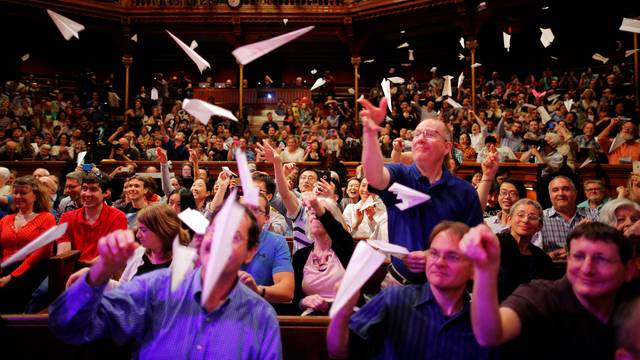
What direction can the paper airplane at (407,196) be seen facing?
to the viewer's right

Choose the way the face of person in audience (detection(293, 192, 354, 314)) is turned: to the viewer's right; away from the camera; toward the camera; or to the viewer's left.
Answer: toward the camera

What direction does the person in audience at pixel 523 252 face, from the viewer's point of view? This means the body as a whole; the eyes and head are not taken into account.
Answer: toward the camera

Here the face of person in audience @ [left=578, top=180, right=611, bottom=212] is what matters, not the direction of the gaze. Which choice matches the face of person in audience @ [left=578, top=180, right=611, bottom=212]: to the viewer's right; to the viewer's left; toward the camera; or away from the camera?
toward the camera

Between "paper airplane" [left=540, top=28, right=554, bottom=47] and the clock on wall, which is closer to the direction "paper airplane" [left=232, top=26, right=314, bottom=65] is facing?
the paper airplane

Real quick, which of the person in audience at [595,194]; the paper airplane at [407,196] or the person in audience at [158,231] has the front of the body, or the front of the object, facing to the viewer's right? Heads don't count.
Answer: the paper airplane

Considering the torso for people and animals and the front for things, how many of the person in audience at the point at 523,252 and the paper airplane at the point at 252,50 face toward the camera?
1

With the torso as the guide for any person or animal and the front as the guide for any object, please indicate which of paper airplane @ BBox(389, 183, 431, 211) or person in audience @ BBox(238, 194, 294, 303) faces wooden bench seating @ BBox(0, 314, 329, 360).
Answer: the person in audience

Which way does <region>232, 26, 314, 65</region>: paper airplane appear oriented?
to the viewer's right

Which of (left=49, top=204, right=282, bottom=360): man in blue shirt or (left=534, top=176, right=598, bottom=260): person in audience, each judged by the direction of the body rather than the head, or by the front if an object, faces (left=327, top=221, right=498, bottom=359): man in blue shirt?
the person in audience

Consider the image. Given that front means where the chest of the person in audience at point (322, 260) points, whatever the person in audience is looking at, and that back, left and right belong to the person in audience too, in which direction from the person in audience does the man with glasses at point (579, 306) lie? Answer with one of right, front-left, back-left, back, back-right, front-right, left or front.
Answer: left

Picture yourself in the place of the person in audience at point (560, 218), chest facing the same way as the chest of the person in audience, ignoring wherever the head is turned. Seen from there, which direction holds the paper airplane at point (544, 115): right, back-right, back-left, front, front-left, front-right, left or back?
back

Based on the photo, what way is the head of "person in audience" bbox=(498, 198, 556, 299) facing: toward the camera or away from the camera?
toward the camera

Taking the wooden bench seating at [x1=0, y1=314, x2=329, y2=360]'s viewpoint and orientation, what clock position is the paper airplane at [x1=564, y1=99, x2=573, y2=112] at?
The paper airplane is roughly at 8 o'clock from the wooden bench seating.

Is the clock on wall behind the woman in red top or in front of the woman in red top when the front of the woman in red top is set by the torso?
behind

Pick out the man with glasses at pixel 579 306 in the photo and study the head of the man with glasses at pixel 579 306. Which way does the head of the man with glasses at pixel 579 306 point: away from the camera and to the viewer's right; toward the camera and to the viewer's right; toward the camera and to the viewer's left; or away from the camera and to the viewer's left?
toward the camera and to the viewer's left

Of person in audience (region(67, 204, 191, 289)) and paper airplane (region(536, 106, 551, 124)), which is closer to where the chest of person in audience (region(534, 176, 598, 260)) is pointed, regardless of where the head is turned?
the person in audience
